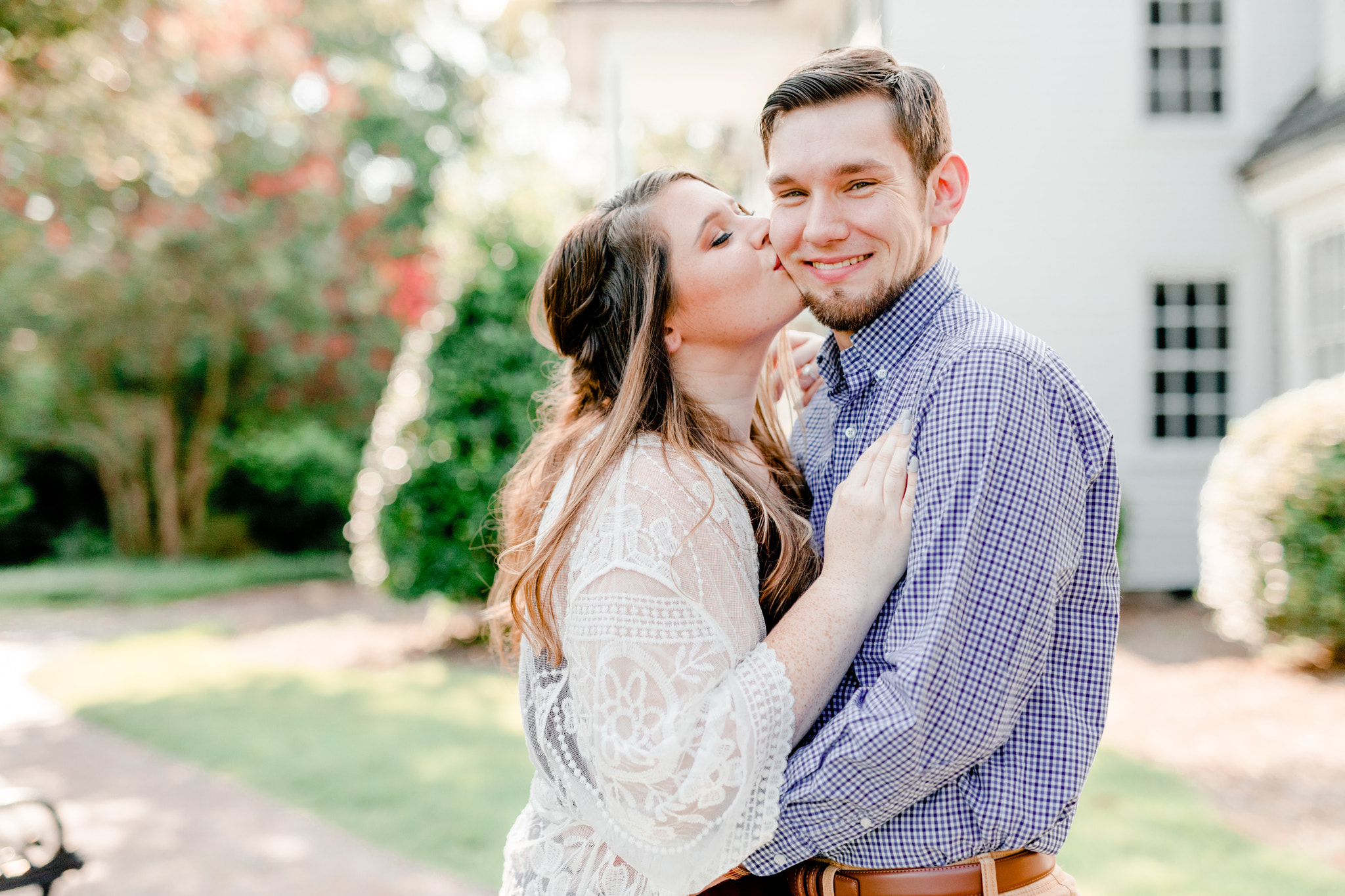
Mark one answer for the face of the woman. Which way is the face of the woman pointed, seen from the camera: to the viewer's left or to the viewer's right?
to the viewer's right

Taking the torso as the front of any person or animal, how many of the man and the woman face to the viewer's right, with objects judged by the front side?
1

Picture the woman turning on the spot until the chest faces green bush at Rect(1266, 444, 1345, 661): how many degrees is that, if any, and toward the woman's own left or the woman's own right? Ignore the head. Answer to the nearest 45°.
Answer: approximately 45° to the woman's own left

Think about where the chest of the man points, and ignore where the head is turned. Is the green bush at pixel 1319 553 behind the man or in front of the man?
behind

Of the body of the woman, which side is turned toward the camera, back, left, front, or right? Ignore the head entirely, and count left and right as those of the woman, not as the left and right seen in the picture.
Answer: right

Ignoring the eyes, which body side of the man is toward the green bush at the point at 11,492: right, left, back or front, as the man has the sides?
right

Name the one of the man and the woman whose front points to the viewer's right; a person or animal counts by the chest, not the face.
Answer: the woman
